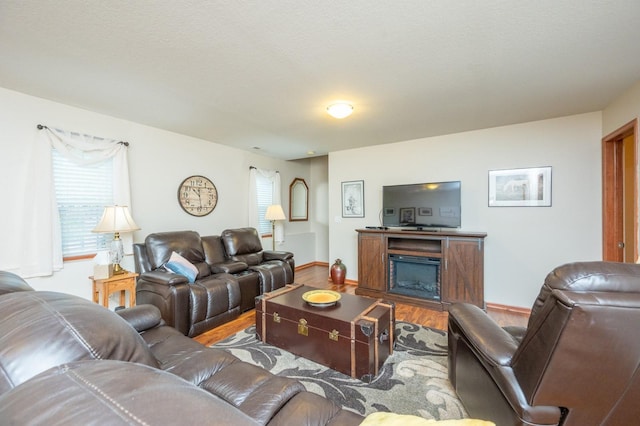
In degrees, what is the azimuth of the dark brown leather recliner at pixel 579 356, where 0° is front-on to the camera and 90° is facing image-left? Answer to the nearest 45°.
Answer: approximately 135°

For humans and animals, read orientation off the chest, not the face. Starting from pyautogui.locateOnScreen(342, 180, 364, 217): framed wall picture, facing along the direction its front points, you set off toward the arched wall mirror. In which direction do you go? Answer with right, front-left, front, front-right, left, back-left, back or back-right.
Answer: right

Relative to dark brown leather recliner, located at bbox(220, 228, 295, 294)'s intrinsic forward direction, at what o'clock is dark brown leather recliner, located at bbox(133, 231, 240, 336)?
dark brown leather recliner, located at bbox(133, 231, 240, 336) is roughly at 3 o'clock from dark brown leather recliner, located at bbox(220, 228, 295, 294).

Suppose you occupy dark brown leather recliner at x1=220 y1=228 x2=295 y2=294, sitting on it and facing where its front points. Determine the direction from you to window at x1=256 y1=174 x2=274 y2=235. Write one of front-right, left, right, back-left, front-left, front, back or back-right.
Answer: back-left

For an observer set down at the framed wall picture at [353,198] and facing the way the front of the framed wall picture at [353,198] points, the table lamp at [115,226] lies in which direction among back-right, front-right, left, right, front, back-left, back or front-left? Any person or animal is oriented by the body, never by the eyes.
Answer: front

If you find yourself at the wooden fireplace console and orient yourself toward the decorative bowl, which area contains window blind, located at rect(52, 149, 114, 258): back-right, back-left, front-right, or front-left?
front-right

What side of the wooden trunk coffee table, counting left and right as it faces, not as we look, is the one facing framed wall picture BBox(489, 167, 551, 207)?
back

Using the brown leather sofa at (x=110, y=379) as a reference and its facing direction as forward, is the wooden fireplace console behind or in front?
in front

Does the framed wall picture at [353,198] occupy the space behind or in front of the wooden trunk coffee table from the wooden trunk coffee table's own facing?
behind

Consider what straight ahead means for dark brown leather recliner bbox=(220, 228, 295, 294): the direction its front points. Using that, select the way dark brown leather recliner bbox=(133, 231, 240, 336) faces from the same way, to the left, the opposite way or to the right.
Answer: the same way

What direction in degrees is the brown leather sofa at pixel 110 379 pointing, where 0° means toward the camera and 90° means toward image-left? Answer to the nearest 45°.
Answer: approximately 225°

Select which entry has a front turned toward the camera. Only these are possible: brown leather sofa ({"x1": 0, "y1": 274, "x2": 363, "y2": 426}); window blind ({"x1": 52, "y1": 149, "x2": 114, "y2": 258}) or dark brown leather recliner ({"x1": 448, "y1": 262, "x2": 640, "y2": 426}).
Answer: the window blind

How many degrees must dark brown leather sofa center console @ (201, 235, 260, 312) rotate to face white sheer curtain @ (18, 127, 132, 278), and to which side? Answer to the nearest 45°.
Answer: approximately 135° to its right

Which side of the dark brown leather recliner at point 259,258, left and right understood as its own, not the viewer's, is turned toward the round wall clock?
back

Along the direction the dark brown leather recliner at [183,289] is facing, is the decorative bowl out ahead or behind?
ahead

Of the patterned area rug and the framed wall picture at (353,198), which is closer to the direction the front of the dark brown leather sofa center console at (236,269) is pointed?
the patterned area rug

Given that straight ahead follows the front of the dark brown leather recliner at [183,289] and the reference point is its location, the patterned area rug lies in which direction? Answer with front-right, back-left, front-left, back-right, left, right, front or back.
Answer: front

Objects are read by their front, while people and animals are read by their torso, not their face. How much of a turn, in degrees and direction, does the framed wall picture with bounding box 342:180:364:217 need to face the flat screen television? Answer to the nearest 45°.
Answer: approximately 90° to its left

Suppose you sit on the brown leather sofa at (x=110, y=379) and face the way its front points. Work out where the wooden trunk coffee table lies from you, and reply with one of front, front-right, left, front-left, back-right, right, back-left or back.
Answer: front
